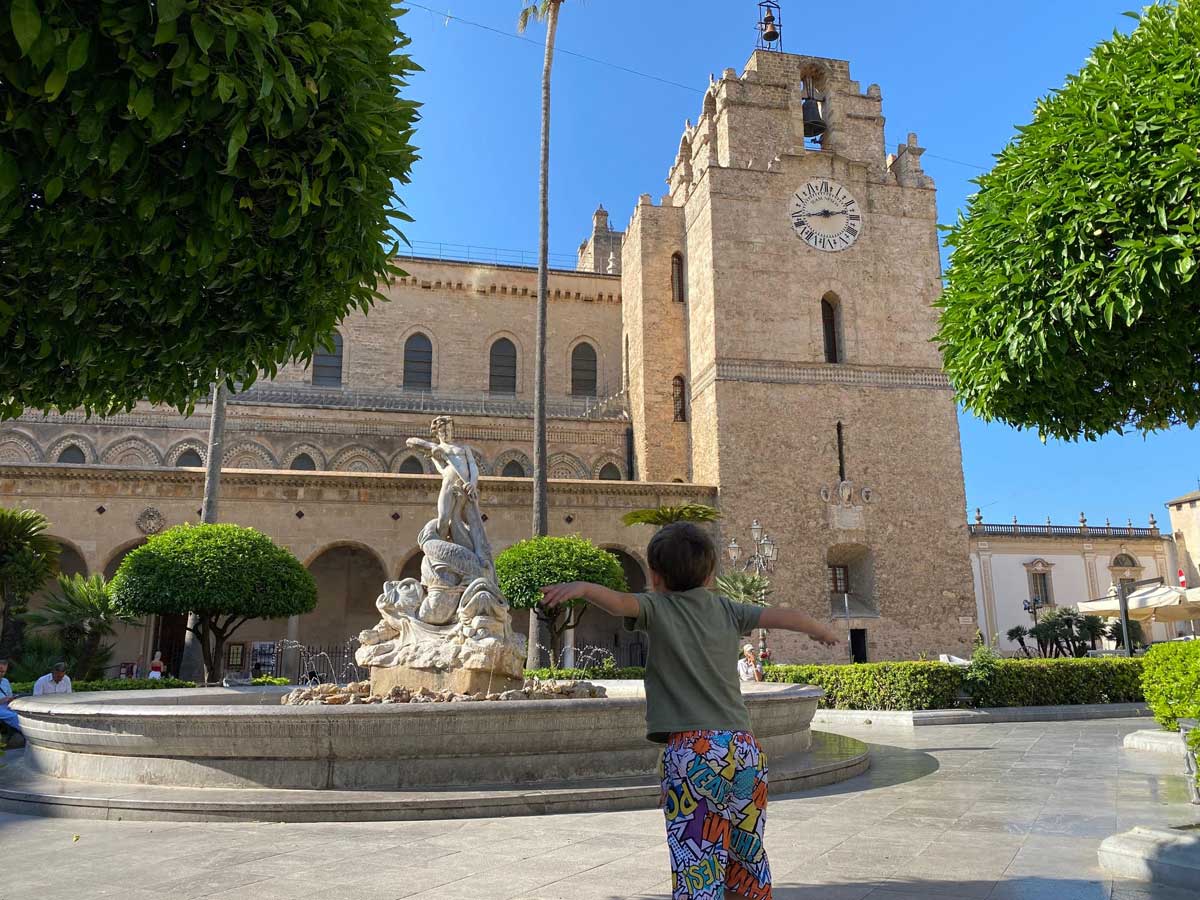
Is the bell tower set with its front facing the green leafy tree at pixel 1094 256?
yes

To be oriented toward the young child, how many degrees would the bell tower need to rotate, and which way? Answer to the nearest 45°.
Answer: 0° — it already faces them

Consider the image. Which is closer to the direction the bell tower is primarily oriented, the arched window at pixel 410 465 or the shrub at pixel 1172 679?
the shrub

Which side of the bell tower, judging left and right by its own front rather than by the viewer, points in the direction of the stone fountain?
front

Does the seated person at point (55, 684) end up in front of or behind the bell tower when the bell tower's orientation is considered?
in front

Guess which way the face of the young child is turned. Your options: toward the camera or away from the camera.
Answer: away from the camera

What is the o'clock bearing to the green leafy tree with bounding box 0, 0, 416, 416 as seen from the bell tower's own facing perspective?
The green leafy tree is roughly at 12 o'clock from the bell tower.

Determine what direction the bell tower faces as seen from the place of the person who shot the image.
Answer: facing the viewer

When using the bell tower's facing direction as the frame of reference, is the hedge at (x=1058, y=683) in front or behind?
in front

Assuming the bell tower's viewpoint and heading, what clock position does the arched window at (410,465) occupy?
The arched window is roughly at 3 o'clock from the bell tower.

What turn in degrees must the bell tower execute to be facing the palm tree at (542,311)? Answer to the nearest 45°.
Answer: approximately 45° to its right

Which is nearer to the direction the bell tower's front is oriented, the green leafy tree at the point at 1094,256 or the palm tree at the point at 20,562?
the green leafy tree

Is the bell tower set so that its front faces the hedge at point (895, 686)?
yes

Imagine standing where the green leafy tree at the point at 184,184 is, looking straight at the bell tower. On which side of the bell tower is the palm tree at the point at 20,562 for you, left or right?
left

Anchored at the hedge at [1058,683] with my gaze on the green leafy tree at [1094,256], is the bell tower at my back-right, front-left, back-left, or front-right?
back-right

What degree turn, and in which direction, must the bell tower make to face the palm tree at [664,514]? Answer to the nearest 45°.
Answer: approximately 45° to its right

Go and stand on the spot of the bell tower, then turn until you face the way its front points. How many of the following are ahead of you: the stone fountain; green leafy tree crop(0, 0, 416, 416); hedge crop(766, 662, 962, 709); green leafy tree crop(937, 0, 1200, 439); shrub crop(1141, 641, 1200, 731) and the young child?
6
